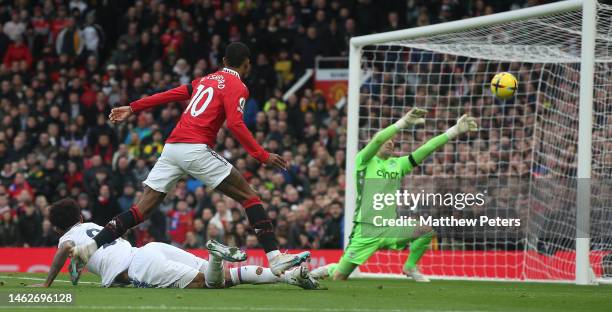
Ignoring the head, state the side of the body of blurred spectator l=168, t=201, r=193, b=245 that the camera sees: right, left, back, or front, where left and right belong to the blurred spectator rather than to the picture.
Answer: front

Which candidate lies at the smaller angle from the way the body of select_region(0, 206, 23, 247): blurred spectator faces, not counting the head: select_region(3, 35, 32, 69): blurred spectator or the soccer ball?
the soccer ball

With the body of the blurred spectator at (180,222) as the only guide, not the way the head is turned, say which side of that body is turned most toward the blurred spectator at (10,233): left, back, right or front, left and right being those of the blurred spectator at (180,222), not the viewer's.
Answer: right

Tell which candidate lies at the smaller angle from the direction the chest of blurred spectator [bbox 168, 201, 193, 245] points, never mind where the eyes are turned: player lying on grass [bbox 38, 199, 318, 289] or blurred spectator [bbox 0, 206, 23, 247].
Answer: the player lying on grass

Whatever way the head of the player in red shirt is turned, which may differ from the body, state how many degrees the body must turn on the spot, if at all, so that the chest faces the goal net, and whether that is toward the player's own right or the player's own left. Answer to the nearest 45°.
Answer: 0° — they already face it

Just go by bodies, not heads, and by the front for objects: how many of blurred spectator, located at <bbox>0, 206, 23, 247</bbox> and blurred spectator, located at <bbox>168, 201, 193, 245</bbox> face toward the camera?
2

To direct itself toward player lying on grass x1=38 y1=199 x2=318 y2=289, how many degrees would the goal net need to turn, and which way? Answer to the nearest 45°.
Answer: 0° — it already faces them

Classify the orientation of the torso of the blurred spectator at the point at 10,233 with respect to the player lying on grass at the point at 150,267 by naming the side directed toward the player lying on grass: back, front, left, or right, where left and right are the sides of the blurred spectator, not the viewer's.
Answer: front

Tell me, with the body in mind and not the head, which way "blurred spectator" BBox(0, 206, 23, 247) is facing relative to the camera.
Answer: toward the camera

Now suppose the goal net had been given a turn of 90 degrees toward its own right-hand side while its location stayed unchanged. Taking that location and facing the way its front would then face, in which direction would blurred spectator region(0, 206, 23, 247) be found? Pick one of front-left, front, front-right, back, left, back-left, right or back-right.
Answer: front-left

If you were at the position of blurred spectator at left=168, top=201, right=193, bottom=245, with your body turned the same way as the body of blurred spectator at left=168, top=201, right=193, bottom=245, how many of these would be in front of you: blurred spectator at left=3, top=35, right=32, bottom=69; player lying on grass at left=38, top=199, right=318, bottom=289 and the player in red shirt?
2

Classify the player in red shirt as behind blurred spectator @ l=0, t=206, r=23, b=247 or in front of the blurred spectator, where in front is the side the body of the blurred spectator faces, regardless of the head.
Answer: in front

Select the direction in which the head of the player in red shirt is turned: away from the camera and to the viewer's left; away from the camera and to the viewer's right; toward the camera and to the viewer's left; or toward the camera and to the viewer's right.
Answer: away from the camera and to the viewer's right

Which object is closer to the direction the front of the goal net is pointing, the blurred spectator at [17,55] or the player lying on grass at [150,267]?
the player lying on grass
